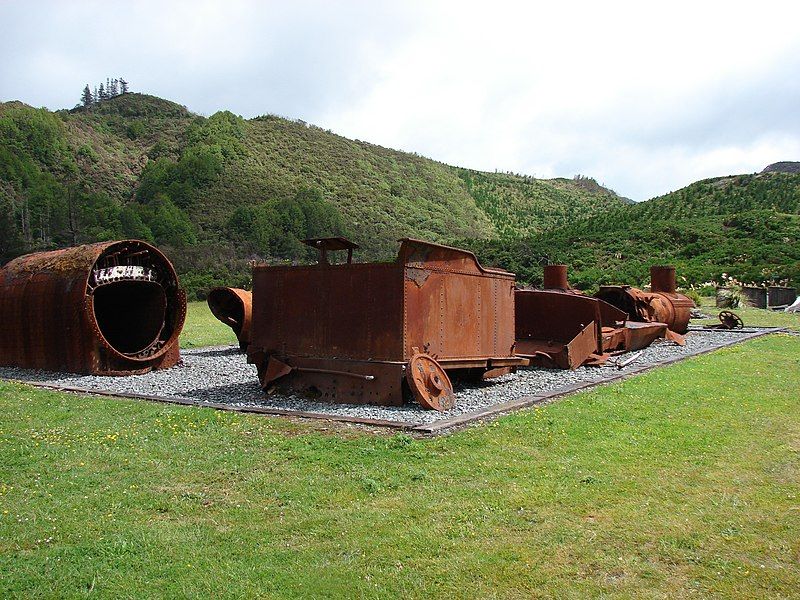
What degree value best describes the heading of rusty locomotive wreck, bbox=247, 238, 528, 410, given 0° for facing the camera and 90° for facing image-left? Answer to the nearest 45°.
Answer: approximately 225°

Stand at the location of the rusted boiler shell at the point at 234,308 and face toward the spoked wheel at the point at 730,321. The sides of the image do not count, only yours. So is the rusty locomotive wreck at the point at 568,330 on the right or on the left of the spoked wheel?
right

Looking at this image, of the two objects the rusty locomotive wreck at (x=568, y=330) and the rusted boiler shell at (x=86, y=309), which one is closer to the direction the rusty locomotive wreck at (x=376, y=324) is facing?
the rusty locomotive wreck

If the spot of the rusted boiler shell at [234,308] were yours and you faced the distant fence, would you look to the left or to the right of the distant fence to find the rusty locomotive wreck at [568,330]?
right

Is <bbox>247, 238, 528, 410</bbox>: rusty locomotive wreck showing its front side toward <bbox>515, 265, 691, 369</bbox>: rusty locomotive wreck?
yes

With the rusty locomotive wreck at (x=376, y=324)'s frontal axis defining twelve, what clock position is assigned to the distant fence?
The distant fence is roughly at 12 o'clock from the rusty locomotive wreck.
